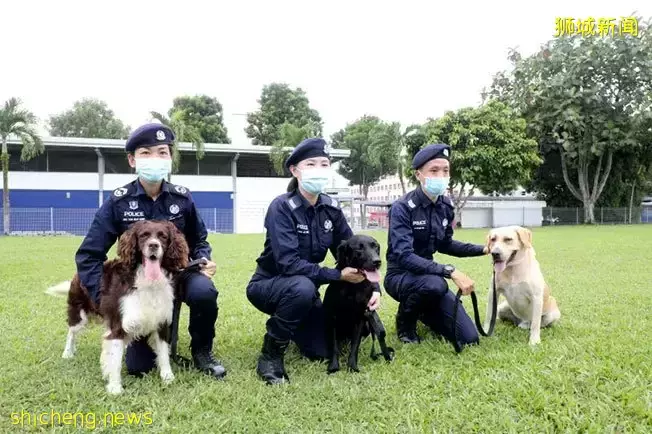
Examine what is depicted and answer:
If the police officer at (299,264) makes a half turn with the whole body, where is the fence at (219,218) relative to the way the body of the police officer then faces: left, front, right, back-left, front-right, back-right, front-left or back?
front-right

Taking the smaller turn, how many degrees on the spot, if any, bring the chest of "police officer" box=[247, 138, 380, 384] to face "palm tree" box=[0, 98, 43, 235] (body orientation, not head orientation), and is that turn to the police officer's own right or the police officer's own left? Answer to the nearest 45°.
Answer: approximately 180°

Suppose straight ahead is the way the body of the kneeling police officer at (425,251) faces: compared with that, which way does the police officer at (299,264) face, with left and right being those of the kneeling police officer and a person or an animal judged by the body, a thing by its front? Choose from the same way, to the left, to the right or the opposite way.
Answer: the same way

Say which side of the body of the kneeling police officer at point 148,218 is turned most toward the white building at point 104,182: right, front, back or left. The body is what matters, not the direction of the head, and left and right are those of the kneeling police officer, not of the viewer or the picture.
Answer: back

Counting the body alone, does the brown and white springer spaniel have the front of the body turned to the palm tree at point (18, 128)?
no

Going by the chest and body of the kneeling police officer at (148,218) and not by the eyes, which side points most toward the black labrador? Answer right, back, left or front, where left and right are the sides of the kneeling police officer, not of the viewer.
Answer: left

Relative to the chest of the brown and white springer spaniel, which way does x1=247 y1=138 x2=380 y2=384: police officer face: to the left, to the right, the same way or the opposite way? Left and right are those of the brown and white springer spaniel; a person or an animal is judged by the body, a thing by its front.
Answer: the same way

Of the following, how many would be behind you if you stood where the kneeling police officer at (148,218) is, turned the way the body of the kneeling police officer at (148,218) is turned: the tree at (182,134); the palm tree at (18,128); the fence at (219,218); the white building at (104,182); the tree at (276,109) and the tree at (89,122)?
6

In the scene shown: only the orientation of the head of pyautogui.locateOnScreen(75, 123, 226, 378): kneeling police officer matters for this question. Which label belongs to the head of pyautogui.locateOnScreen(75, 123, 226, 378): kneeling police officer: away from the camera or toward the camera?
toward the camera

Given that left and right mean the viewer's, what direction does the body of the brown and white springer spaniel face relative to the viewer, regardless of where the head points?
facing the viewer and to the right of the viewer

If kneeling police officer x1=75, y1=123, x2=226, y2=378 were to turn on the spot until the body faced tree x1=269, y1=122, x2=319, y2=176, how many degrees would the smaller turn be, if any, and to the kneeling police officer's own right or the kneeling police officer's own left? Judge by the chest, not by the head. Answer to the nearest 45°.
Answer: approximately 180°

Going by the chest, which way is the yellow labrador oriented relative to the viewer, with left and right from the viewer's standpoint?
facing the viewer and to the left of the viewer

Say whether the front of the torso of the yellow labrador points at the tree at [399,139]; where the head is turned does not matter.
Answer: no

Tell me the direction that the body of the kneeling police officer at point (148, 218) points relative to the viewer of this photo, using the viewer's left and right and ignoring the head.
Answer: facing the viewer
